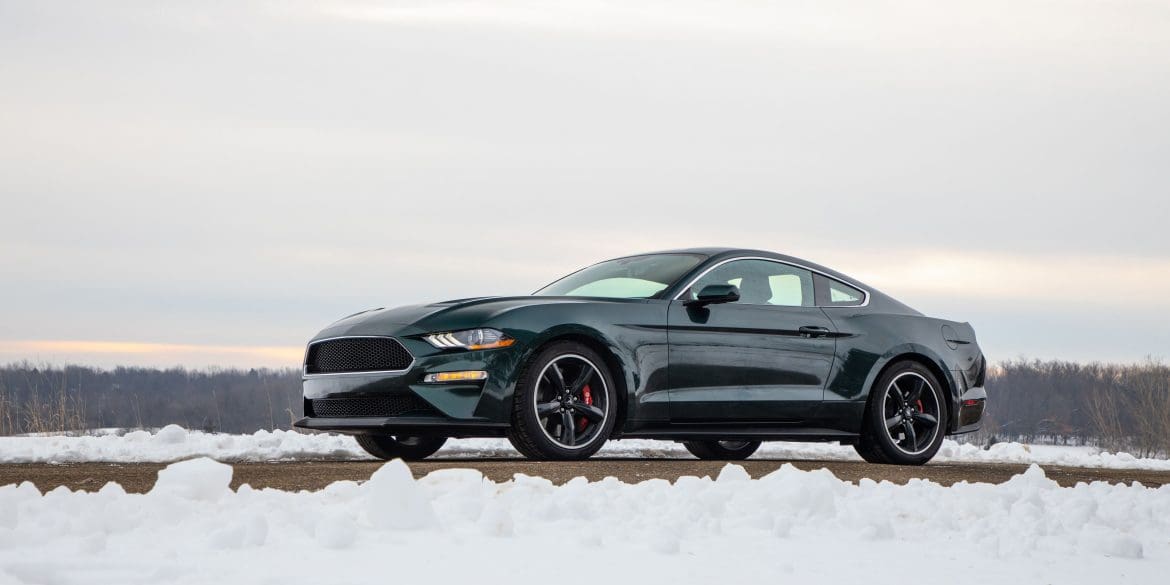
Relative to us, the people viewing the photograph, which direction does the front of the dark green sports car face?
facing the viewer and to the left of the viewer
